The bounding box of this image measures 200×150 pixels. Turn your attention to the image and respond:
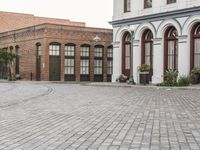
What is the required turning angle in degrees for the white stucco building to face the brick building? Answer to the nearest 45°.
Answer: approximately 90° to its right

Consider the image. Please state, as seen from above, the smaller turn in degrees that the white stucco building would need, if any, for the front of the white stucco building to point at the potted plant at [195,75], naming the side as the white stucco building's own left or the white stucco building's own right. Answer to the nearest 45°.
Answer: approximately 90° to the white stucco building's own left

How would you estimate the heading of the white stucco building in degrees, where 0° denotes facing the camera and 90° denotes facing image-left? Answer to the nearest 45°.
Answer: approximately 45°

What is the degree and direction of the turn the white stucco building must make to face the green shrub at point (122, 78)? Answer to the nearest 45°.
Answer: approximately 90° to its right

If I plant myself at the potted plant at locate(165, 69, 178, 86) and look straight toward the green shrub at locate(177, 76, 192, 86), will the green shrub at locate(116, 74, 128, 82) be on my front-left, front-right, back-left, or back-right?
back-left
